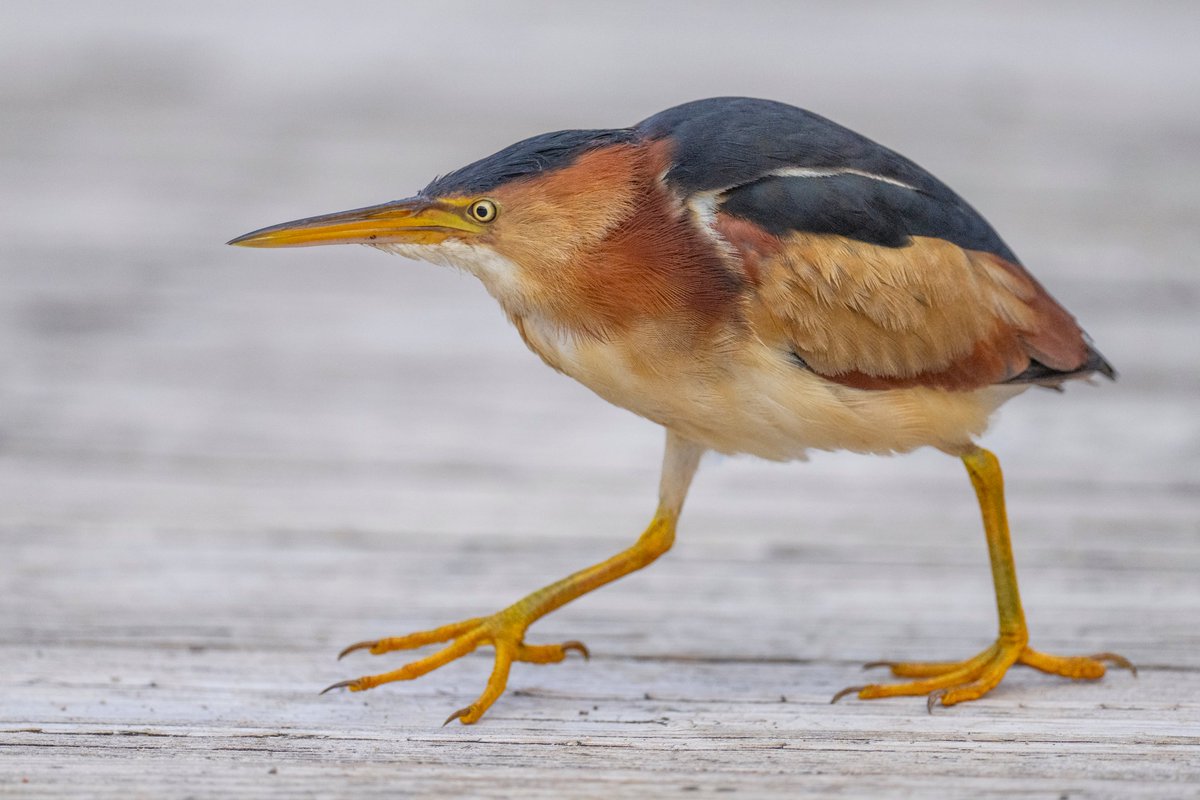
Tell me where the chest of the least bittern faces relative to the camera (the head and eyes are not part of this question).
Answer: to the viewer's left
